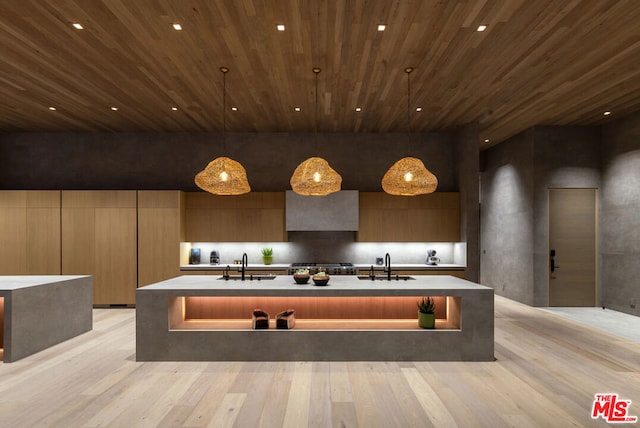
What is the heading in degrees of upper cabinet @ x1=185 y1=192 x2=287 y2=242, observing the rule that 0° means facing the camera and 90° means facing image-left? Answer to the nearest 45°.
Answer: approximately 0°

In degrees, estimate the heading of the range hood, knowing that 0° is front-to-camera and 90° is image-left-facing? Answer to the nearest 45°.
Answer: approximately 0°

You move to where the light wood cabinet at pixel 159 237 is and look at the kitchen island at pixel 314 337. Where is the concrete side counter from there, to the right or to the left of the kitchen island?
right

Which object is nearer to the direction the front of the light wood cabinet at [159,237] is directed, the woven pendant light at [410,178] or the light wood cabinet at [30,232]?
the woven pendant light

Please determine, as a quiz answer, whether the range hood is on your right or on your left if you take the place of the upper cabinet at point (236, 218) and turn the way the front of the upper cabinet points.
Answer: on your left
